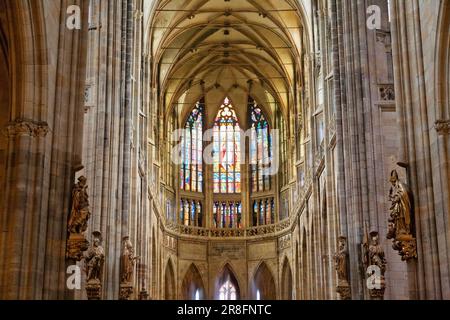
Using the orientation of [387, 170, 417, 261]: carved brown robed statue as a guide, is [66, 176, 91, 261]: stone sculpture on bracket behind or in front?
in front

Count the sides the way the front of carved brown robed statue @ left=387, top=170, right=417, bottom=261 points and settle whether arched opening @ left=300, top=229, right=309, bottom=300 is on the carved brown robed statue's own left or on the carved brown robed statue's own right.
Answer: on the carved brown robed statue's own right

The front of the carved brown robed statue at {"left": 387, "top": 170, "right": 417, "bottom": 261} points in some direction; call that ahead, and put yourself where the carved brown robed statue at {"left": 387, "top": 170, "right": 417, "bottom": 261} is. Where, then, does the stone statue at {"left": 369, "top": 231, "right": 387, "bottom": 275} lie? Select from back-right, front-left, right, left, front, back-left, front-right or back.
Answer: right

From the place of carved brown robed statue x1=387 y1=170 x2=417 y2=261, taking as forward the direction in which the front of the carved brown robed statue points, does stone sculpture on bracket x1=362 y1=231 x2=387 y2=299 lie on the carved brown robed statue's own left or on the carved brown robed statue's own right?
on the carved brown robed statue's own right

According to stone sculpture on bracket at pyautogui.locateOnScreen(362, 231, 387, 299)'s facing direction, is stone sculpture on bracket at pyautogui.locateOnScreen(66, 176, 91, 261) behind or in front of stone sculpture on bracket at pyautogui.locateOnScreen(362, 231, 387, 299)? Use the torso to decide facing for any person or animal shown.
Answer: in front

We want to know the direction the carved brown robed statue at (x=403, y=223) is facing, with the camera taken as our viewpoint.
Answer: facing to the left of the viewer

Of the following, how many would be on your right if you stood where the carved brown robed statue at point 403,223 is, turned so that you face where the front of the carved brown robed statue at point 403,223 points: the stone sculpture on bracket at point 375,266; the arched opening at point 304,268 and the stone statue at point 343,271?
3

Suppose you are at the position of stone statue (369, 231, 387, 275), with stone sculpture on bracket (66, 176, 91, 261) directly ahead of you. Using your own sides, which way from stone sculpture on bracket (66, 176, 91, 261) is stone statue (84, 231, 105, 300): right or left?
right

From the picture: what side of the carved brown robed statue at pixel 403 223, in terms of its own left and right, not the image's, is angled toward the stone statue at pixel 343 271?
right
